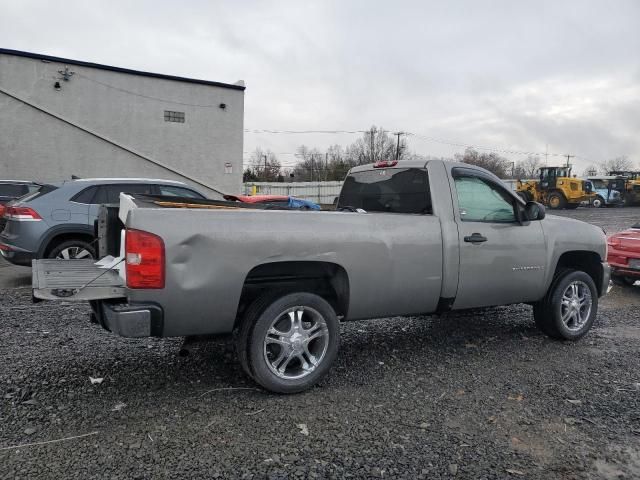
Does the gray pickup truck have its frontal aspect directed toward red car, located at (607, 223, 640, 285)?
yes

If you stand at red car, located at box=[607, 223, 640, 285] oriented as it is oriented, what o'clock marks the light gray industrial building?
The light gray industrial building is roughly at 8 o'clock from the red car.

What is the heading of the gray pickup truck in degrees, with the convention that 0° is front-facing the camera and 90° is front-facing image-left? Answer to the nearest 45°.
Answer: approximately 225°

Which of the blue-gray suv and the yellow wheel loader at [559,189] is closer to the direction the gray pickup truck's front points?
the yellow wheel loader

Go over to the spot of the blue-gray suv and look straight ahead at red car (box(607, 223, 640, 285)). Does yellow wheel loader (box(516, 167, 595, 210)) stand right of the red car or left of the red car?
left

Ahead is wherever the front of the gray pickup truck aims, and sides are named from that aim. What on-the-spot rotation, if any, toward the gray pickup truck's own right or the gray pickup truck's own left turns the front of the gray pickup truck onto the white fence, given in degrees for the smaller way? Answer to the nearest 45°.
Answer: approximately 45° to the gray pickup truck's own left

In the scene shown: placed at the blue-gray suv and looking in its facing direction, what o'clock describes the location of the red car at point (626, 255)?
The red car is roughly at 2 o'clock from the blue-gray suv.

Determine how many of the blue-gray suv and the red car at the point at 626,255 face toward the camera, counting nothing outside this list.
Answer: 0

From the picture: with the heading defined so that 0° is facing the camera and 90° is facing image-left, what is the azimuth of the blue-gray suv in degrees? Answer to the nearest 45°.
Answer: approximately 225°

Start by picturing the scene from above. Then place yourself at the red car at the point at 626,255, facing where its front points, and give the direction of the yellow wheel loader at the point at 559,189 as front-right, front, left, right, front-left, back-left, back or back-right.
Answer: front-left

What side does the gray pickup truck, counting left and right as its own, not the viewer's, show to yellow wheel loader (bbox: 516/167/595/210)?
front

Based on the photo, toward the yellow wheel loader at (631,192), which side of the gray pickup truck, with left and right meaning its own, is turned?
front

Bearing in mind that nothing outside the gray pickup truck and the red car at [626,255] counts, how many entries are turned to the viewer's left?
0
